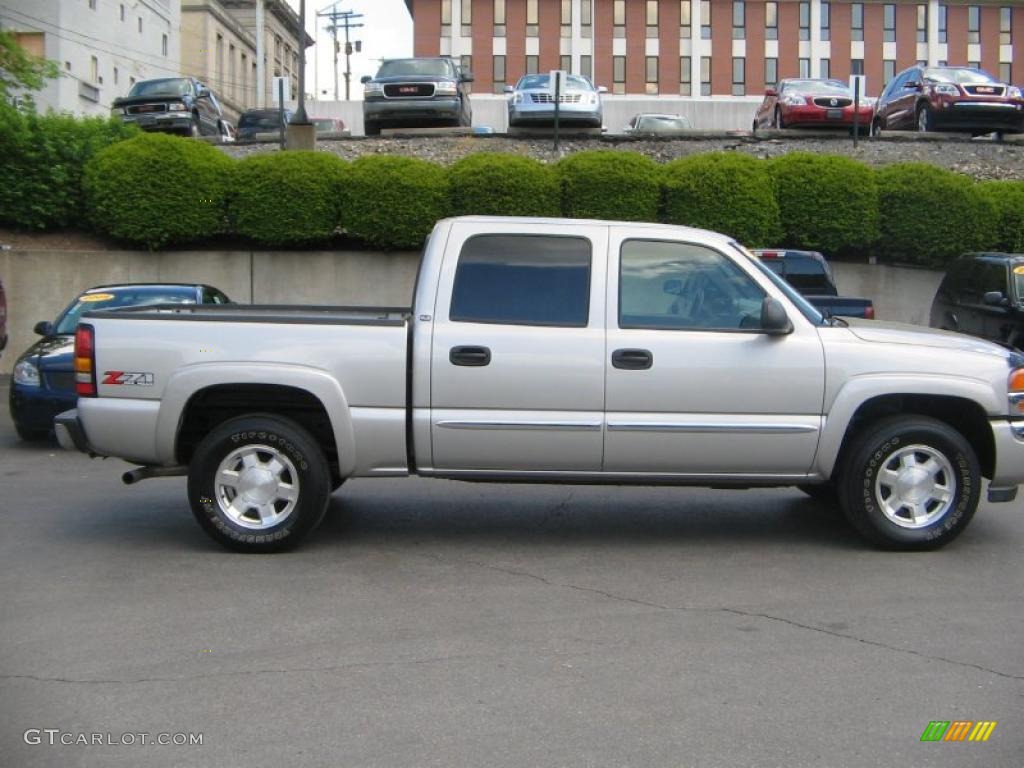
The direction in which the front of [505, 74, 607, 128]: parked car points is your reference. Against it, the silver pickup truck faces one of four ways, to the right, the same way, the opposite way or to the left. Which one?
to the left

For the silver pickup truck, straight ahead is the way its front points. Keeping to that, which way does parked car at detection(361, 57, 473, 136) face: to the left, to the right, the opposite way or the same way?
to the right

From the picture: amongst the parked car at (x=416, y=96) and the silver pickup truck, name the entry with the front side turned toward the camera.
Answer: the parked car

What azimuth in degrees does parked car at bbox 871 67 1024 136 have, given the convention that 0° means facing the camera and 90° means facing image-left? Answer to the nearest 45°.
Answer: approximately 315°

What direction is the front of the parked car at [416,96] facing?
toward the camera

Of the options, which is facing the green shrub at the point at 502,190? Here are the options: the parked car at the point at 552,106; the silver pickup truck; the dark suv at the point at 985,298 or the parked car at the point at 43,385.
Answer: the parked car at the point at 552,106

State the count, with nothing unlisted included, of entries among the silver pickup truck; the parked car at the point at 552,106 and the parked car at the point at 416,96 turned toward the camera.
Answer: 2

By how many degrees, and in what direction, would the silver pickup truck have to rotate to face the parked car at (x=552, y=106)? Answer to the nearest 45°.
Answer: approximately 90° to its left

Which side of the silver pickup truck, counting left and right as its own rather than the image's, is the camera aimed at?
right

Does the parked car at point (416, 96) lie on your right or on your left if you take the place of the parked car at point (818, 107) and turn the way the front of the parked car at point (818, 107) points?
on your right

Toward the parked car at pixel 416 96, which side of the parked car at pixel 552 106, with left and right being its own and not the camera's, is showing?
right

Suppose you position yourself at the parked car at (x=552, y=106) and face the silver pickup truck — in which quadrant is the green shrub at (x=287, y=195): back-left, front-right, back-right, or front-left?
front-right

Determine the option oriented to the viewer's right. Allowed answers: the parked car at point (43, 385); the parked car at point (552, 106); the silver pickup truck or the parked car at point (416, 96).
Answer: the silver pickup truck

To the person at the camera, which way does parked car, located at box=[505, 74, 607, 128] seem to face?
facing the viewer

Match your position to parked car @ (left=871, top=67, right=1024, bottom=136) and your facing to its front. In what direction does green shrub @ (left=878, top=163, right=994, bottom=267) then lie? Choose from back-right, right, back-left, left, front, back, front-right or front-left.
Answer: front-right

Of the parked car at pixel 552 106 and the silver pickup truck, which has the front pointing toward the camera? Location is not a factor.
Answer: the parked car

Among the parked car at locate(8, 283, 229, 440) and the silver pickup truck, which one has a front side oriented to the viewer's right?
the silver pickup truck

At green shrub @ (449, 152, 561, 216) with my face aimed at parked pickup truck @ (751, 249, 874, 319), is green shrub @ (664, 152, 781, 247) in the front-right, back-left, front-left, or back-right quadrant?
front-left
